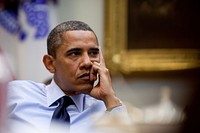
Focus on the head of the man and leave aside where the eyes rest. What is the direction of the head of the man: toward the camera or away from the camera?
toward the camera

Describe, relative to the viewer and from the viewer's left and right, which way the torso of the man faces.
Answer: facing the viewer and to the right of the viewer

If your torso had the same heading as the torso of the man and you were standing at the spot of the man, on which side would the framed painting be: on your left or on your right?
on your left
